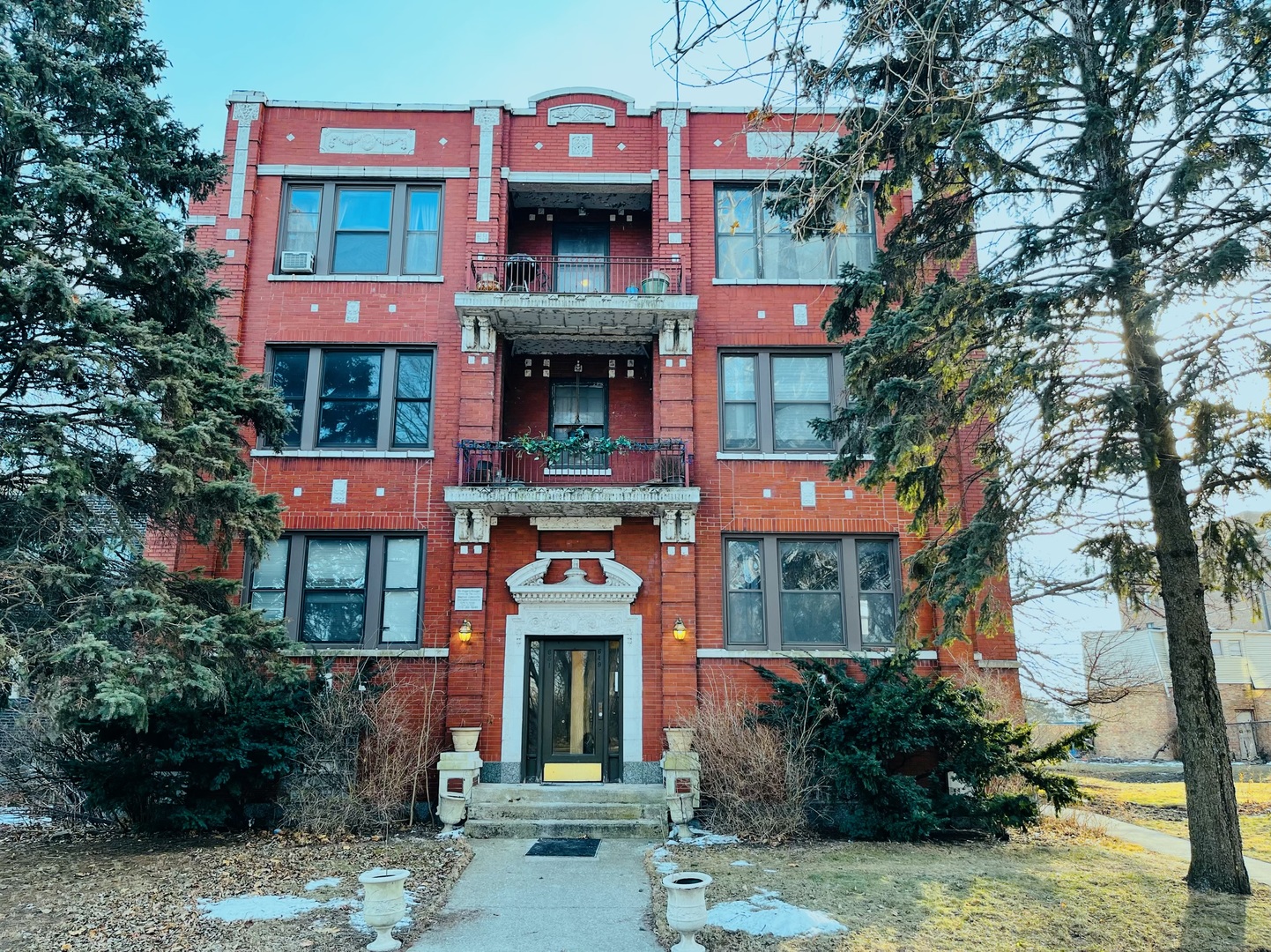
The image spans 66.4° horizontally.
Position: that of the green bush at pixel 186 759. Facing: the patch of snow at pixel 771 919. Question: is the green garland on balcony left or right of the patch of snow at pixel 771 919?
left

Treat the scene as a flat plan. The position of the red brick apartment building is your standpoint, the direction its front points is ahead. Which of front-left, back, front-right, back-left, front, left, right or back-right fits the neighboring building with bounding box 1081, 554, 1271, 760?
back-left

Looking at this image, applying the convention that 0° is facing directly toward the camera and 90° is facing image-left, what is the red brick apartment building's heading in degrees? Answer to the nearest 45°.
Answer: approximately 0°

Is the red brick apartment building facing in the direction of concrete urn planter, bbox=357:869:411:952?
yes
